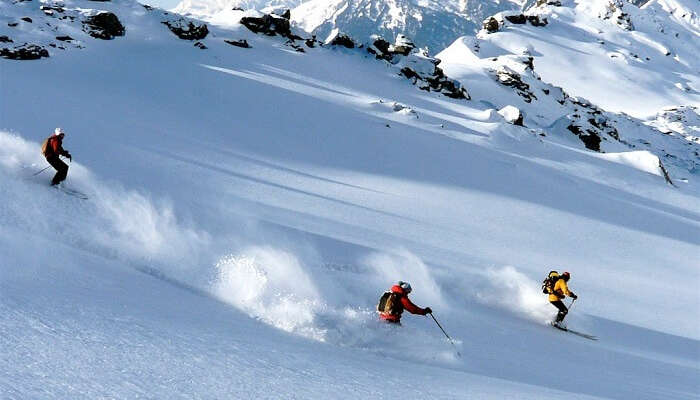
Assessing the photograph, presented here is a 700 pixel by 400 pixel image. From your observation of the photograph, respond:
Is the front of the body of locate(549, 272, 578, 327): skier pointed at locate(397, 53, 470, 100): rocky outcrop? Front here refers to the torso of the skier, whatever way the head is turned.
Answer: no

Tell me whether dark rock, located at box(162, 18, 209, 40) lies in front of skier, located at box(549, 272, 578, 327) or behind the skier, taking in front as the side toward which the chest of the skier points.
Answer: behind

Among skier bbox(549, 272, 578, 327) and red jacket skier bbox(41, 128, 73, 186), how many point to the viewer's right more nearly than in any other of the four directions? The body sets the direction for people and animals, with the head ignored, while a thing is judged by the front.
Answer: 2

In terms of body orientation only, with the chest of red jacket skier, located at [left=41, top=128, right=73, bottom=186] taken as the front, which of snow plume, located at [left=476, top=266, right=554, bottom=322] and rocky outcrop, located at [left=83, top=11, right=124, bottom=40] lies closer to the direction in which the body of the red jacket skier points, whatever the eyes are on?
the snow plume

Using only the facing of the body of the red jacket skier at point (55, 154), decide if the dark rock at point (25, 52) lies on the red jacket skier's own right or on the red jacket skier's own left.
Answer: on the red jacket skier's own left

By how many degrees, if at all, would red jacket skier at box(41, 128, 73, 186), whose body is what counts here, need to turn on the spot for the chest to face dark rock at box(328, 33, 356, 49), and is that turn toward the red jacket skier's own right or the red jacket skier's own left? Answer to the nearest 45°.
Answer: approximately 45° to the red jacket skier's own left

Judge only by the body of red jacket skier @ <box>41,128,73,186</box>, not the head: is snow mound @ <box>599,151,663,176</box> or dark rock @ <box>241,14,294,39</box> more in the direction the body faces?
the snow mound

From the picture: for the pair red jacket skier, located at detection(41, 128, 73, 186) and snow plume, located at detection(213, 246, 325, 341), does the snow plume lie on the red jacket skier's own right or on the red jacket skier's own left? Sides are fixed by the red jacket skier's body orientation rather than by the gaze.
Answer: on the red jacket skier's own right

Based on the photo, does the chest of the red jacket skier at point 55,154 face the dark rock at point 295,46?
no

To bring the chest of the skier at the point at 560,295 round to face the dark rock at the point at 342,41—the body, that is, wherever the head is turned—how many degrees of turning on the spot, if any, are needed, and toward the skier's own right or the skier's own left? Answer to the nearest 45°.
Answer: approximately 135° to the skier's own left

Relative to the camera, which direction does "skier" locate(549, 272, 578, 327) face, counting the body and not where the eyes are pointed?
to the viewer's right

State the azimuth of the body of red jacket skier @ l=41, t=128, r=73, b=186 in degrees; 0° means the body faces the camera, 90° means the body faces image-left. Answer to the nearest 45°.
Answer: approximately 270°

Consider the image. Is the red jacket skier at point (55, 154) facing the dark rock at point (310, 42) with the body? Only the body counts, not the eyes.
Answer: no

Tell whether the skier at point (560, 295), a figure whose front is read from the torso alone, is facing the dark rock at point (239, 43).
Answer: no

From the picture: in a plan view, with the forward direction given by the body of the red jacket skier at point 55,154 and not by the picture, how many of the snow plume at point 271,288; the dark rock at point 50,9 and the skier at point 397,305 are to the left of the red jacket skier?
1

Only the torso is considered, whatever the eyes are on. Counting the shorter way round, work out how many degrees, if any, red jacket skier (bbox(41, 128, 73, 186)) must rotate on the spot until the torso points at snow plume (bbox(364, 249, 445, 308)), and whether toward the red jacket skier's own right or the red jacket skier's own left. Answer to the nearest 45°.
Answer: approximately 45° to the red jacket skier's own right

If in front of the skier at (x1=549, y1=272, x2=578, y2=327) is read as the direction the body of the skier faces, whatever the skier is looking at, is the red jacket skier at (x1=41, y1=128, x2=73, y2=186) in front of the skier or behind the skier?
behind
